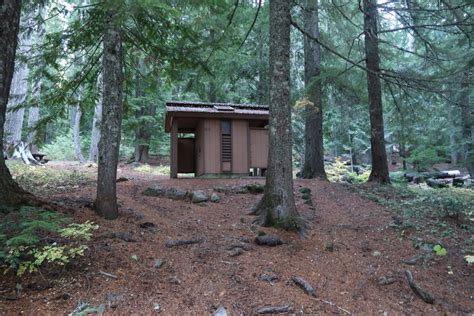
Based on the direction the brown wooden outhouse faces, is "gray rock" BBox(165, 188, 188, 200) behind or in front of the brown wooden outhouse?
in front

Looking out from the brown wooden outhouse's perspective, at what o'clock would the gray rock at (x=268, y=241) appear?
The gray rock is roughly at 12 o'clock from the brown wooden outhouse.

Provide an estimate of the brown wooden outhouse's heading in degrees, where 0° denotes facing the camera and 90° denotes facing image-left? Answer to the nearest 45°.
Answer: approximately 0°

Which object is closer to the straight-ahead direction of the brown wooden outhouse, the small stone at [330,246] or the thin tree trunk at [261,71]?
the small stone

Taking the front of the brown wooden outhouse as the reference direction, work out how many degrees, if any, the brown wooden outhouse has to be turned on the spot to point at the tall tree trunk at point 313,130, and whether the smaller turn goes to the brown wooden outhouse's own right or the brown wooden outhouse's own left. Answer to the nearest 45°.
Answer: approximately 90° to the brown wooden outhouse's own left

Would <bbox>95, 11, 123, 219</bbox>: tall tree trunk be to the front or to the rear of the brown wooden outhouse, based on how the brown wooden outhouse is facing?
to the front

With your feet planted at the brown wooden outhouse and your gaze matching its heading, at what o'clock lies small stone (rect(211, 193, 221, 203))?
The small stone is roughly at 12 o'clock from the brown wooden outhouse.

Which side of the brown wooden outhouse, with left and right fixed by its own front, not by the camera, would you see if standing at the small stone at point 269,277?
front

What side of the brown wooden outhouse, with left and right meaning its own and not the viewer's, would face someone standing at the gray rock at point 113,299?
front

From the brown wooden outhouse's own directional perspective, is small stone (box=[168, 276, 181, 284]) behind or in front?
in front

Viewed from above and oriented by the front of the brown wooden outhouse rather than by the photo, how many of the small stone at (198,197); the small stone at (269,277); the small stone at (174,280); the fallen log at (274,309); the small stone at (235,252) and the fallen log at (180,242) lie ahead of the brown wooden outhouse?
6

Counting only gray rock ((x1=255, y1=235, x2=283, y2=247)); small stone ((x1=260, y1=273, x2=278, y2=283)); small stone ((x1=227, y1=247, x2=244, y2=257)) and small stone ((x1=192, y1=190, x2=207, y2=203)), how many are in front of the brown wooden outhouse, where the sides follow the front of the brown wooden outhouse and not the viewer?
4
